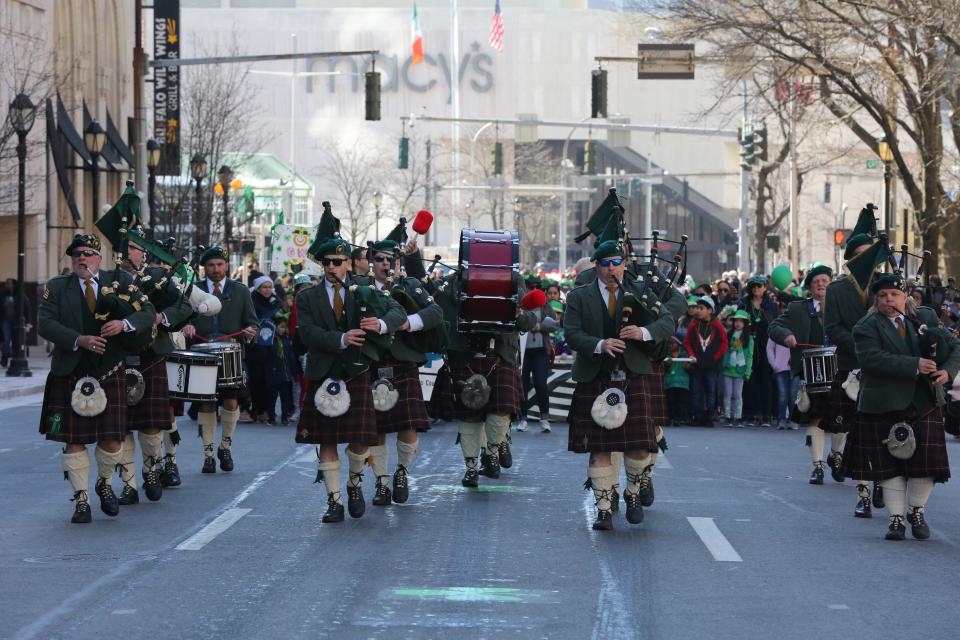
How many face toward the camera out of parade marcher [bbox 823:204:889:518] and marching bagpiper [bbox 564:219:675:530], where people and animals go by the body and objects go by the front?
2

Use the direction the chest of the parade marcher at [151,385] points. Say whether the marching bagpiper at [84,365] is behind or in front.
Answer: in front

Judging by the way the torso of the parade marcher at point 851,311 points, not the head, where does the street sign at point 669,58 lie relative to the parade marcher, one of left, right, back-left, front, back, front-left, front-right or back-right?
back

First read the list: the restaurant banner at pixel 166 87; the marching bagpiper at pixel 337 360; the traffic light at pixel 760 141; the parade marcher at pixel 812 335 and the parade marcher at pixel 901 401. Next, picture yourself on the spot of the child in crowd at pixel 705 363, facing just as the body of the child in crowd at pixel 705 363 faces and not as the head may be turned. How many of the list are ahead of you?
3

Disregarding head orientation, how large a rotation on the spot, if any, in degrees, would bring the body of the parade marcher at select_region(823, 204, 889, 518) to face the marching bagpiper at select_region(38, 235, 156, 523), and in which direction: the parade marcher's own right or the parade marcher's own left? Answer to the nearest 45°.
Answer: approximately 45° to the parade marcher's own right

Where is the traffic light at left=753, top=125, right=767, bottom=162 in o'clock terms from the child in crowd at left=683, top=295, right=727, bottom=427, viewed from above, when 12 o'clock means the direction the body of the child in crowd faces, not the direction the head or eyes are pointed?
The traffic light is roughly at 6 o'clock from the child in crowd.

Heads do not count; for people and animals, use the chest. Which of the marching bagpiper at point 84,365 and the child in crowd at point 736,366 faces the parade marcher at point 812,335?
the child in crowd
